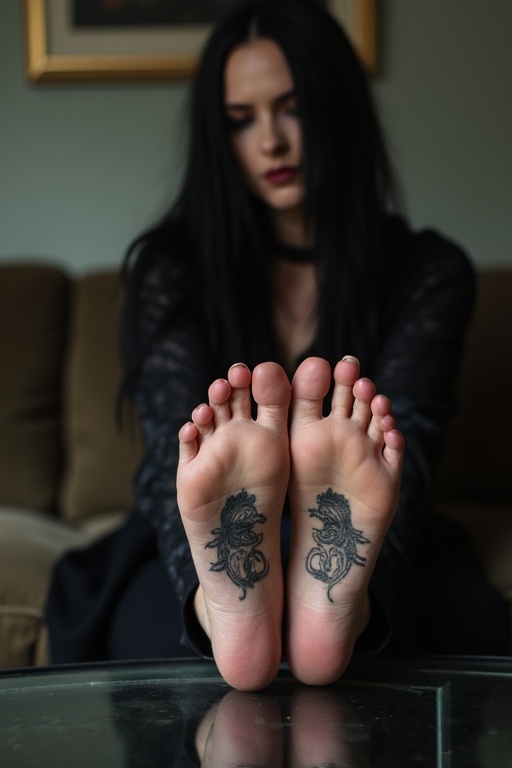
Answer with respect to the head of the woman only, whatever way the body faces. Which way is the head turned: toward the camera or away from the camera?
toward the camera

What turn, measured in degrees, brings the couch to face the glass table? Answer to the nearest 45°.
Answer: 0° — it already faces it

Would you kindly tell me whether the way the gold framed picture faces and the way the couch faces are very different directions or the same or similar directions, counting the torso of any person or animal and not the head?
same or similar directions

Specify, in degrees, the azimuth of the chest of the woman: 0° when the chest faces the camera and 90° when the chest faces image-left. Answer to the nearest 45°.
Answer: approximately 0°

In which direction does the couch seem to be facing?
toward the camera
